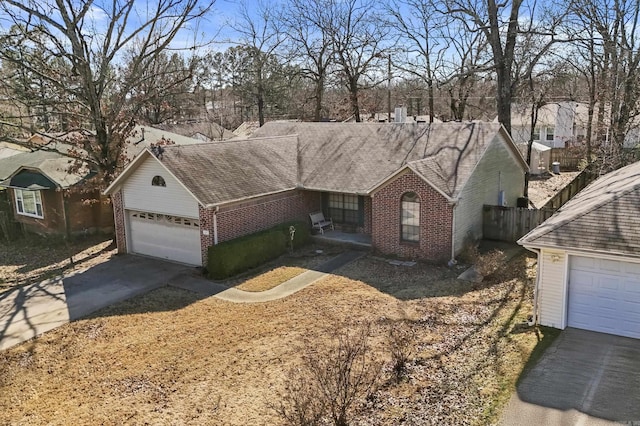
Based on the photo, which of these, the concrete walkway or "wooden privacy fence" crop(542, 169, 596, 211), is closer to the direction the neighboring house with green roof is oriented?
the concrete walkway

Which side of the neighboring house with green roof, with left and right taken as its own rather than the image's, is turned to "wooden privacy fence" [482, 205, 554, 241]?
left

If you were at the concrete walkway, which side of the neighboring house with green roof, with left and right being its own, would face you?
left

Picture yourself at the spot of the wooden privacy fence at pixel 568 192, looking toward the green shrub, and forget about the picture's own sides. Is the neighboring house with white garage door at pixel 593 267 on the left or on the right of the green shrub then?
left

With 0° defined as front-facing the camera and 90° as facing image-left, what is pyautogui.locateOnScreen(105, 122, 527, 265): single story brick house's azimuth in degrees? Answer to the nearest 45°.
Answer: approximately 45°

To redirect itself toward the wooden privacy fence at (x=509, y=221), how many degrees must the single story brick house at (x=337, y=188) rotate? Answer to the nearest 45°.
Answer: approximately 135° to its left

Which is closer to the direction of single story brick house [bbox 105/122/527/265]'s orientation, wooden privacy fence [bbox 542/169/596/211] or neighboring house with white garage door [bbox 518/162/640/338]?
the neighboring house with white garage door

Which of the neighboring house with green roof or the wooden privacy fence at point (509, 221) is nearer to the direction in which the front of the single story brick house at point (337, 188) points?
the neighboring house with green roof

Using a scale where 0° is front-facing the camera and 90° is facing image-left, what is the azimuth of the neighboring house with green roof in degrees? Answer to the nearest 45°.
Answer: approximately 45°

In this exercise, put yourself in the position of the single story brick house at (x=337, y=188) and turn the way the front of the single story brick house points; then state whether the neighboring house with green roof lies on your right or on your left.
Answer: on your right

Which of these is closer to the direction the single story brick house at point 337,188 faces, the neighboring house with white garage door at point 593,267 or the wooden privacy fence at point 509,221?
the neighboring house with white garage door

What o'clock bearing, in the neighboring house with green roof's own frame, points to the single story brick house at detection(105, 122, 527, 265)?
The single story brick house is roughly at 9 o'clock from the neighboring house with green roof.
